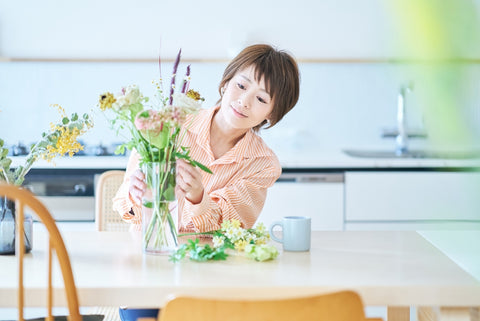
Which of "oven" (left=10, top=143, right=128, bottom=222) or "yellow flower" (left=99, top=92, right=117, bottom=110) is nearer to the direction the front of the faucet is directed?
the yellow flower

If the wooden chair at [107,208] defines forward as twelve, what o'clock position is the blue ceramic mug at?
The blue ceramic mug is roughly at 11 o'clock from the wooden chair.

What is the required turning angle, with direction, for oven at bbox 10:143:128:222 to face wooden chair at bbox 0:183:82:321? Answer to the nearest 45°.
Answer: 0° — it already faces it

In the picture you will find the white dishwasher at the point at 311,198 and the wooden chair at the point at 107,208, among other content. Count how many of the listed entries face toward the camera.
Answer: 2

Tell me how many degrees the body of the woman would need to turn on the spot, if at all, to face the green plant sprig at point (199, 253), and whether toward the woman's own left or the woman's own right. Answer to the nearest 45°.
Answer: approximately 45° to the woman's own left

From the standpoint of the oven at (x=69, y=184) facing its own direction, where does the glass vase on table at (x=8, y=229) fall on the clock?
The glass vase on table is roughly at 12 o'clock from the oven.

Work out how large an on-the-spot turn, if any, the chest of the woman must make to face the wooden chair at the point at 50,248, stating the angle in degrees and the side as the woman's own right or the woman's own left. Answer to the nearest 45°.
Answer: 0° — they already face it

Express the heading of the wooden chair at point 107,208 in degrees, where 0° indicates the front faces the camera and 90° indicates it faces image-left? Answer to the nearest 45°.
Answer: approximately 0°

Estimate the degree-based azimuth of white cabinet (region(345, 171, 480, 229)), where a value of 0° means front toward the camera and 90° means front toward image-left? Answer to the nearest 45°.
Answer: approximately 0°
